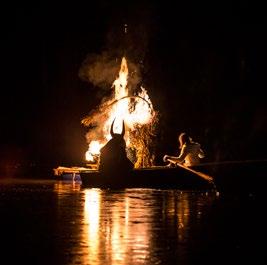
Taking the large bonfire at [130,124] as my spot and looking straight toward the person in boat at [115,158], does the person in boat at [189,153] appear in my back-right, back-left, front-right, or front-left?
front-left

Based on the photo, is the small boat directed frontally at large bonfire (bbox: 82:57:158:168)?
no

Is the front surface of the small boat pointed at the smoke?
no

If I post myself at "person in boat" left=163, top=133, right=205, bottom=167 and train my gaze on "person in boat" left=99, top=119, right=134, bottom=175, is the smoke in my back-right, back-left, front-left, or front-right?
front-right
